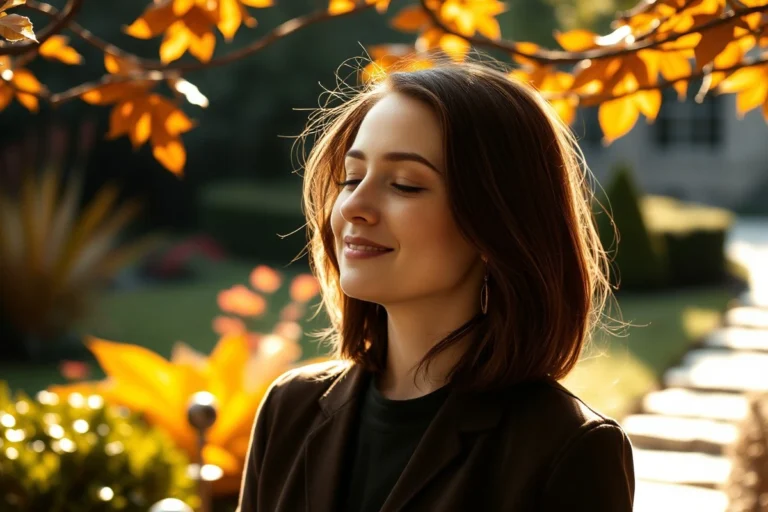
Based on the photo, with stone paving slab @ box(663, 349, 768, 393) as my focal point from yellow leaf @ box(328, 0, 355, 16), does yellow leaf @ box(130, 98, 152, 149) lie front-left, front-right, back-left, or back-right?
back-left

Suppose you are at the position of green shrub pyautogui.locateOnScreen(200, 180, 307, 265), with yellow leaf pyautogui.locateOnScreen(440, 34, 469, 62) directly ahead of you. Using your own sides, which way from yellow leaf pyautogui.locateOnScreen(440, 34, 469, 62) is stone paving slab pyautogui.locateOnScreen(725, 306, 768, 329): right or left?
left

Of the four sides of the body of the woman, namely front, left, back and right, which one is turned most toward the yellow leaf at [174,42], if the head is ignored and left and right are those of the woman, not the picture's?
right

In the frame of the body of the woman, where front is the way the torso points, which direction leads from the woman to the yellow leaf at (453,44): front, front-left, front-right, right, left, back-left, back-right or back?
back-right

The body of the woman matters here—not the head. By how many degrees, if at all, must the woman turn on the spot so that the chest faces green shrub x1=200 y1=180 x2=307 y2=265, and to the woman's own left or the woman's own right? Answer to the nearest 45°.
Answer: approximately 135° to the woman's own right

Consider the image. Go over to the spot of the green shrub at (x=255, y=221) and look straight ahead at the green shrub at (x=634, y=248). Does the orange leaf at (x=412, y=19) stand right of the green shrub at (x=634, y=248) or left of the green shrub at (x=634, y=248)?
right

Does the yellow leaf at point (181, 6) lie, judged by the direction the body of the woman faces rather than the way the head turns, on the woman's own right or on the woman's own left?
on the woman's own right

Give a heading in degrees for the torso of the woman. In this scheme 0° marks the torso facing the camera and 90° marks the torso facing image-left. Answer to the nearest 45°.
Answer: approximately 45°
